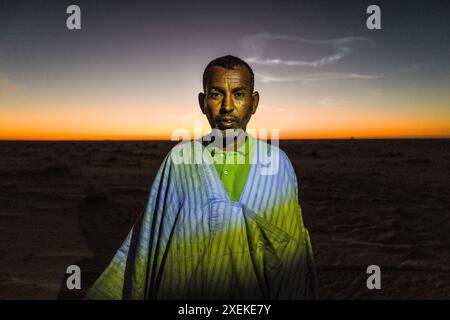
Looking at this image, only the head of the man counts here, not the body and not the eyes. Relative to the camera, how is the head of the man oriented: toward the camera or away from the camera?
toward the camera

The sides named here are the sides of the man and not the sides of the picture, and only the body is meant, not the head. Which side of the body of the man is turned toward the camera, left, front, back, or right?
front
